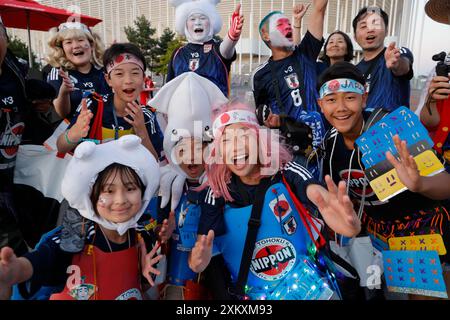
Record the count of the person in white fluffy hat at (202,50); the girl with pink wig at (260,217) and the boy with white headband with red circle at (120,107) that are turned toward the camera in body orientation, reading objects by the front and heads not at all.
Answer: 3

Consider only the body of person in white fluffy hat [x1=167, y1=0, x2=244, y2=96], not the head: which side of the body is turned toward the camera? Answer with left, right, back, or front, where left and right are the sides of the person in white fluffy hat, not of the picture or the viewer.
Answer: front

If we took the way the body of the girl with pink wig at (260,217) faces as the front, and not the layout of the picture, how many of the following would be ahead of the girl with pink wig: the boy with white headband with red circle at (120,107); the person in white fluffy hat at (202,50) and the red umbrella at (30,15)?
0

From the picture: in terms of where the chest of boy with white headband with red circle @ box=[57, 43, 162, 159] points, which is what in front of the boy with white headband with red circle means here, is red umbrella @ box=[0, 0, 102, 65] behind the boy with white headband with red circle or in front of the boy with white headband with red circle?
behind

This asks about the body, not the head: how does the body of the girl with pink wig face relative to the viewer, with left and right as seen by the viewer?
facing the viewer

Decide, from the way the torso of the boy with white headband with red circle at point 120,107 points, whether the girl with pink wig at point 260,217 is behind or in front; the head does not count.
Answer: in front

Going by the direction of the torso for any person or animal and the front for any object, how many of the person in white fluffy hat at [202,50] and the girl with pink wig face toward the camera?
2

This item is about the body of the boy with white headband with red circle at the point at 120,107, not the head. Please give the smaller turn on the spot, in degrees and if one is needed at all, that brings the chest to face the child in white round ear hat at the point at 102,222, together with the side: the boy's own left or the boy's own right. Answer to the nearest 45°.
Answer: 0° — they already face them

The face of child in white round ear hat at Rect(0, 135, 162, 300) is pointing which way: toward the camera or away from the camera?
toward the camera

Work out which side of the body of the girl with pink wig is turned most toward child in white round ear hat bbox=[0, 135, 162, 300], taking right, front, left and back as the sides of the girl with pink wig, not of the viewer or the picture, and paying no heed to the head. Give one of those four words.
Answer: right

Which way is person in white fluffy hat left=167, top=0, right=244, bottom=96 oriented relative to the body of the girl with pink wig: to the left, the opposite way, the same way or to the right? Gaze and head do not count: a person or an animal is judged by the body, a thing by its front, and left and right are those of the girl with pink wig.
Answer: the same way

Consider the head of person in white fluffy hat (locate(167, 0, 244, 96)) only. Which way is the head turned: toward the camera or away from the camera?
toward the camera

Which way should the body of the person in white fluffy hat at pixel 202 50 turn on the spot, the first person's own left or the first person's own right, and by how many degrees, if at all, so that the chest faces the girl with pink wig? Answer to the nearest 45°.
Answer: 0° — they already face them

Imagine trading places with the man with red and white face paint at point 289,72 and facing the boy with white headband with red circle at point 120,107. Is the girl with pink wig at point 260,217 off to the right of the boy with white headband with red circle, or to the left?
left

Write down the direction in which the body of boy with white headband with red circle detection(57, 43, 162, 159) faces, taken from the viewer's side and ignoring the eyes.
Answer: toward the camera

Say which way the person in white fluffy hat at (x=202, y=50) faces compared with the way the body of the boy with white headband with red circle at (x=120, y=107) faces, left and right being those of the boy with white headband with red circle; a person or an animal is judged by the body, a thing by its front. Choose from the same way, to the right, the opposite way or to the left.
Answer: the same way

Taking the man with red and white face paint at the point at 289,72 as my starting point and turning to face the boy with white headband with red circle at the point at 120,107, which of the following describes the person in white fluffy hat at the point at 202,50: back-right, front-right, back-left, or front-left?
front-right

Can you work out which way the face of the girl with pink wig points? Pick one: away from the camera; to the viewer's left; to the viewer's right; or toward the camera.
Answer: toward the camera

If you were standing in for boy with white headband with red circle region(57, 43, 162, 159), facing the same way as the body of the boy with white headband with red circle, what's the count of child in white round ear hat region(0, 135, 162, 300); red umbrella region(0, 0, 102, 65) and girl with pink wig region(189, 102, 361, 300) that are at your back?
1
